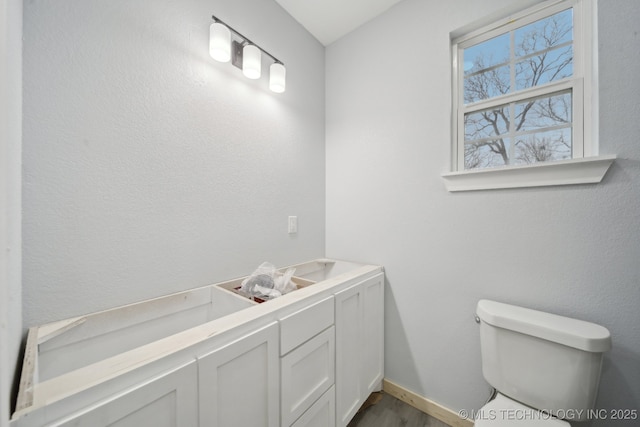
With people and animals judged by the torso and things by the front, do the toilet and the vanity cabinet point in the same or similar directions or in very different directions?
very different directions

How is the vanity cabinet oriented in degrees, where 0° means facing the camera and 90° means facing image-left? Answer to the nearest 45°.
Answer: approximately 315°

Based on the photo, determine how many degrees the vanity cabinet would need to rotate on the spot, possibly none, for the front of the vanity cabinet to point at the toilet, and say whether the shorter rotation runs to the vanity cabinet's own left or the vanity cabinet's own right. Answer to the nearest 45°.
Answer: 0° — it already faces it

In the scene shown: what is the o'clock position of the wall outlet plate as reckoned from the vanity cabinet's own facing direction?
The wall outlet plate is roughly at 9 o'clock from the vanity cabinet.

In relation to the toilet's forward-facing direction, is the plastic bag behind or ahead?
ahead

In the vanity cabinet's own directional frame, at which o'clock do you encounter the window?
The window is roughly at 11 o'clock from the vanity cabinet.

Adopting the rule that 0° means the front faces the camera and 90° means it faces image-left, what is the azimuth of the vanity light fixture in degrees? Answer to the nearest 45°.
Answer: approximately 315°

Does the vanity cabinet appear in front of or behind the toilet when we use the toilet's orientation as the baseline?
in front
